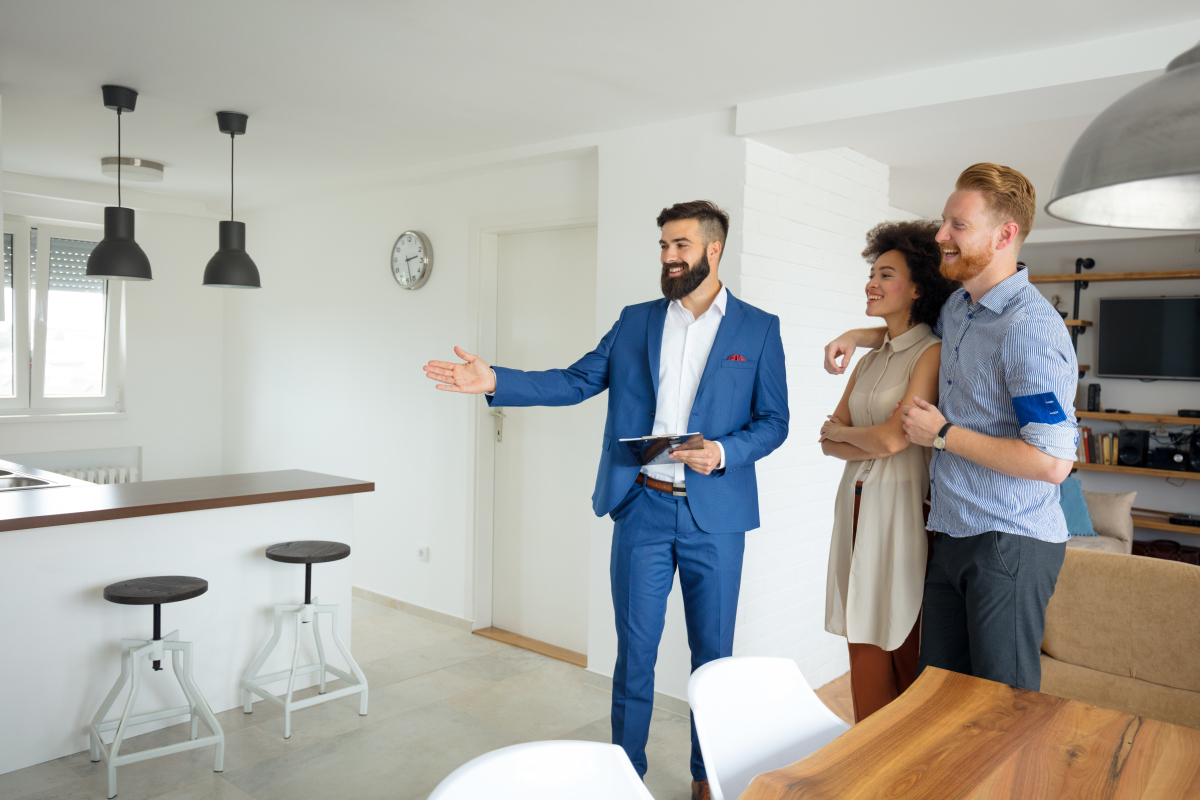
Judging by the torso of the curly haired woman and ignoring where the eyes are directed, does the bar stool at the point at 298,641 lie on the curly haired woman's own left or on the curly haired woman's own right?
on the curly haired woman's own right

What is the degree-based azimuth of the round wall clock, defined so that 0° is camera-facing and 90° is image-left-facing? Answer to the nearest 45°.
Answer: approximately 45°

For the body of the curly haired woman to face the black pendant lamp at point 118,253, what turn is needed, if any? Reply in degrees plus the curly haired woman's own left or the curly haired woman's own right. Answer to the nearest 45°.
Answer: approximately 45° to the curly haired woman's own right

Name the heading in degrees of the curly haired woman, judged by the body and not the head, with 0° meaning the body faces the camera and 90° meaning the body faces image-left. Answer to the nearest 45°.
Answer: approximately 45°

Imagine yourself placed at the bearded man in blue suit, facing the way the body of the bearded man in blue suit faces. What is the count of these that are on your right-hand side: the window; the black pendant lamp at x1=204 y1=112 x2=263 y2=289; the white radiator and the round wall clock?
4

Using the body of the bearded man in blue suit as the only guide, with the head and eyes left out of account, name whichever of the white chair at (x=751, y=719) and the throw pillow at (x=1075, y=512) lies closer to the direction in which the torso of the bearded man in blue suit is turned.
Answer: the white chair

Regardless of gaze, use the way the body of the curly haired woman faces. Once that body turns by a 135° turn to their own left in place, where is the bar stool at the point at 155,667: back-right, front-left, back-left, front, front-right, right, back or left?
back
